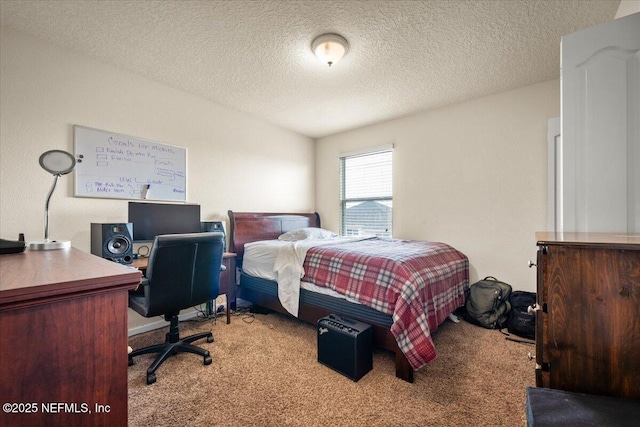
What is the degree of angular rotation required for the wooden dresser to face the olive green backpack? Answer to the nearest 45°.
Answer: approximately 90° to its right

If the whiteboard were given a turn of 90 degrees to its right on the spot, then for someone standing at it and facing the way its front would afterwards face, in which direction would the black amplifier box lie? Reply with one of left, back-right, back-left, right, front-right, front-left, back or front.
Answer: left

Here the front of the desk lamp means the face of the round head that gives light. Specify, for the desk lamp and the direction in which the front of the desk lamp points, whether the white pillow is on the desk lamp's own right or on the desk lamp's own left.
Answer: on the desk lamp's own left

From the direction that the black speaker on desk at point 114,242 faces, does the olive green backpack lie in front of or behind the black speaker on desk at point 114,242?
in front

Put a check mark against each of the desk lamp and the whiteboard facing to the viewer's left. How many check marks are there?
0

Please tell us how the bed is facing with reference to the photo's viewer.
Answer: facing the viewer and to the right of the viewer

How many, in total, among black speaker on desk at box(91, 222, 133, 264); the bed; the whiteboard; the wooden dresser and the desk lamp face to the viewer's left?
1

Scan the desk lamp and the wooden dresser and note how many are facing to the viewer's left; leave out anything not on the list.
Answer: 1

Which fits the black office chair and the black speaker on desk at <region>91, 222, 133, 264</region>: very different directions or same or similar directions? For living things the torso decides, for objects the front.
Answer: very different directions

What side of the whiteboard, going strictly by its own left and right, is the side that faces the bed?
front

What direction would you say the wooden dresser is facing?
to the viewer's left

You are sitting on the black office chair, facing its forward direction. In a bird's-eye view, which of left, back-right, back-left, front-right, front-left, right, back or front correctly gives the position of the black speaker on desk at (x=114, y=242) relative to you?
front

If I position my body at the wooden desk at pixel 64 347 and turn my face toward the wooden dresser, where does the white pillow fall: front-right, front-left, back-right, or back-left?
front-left

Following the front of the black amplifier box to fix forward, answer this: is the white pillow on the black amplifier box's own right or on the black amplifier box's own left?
on the black amplifier box's own right

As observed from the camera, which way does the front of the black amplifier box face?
facing the viewer and to the left of the viewer

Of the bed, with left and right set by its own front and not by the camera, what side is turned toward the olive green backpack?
left
